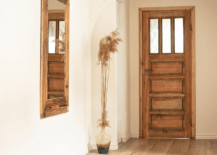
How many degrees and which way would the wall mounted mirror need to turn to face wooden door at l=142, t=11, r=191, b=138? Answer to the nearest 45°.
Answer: approximately 90° to its left

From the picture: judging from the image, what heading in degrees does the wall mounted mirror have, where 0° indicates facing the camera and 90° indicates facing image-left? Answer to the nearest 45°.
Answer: approximately 315°

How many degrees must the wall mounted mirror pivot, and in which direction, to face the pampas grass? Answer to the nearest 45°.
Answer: approximately 90° to its left
